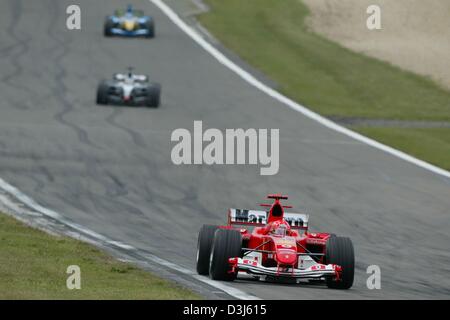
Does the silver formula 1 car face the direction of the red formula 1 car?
yes

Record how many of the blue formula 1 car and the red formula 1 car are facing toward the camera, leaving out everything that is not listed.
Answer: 2

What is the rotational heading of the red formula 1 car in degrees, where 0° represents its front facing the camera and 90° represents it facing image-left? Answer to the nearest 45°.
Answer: approximately 0°

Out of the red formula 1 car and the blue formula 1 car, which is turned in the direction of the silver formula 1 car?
the blue formula 1 car

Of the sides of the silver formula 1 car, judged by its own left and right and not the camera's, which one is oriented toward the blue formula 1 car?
back

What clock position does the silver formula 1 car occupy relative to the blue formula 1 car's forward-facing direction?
The silver formula 1 car is roughly at 12 o'clock from the blue formula 1 car.

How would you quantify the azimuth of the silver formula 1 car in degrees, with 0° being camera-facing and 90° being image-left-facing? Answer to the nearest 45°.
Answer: approximately 0°

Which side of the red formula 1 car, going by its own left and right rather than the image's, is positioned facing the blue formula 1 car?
back
